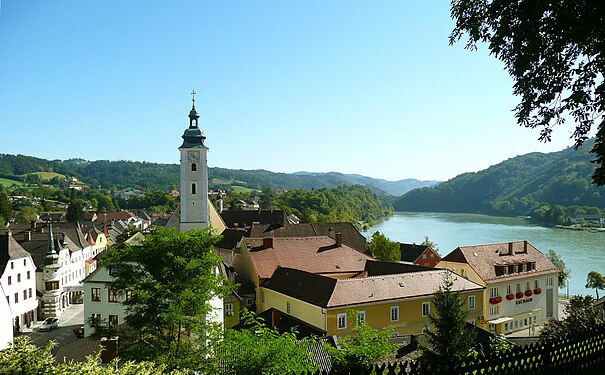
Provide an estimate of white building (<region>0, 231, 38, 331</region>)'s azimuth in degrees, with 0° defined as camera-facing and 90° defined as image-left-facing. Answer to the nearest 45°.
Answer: approximately 315°

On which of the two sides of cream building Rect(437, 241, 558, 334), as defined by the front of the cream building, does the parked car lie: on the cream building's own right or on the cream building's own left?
on the cream building's own right

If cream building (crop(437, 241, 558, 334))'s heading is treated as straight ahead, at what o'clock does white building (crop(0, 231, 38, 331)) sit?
The white building is roughly at 4 o'clock from the cream building.

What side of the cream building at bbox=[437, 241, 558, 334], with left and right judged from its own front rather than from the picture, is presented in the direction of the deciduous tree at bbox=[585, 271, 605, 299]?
left

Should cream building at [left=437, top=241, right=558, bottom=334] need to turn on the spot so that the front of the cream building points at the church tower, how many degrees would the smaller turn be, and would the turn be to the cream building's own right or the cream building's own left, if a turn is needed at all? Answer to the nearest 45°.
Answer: approximately 135° to the cream building's own right
